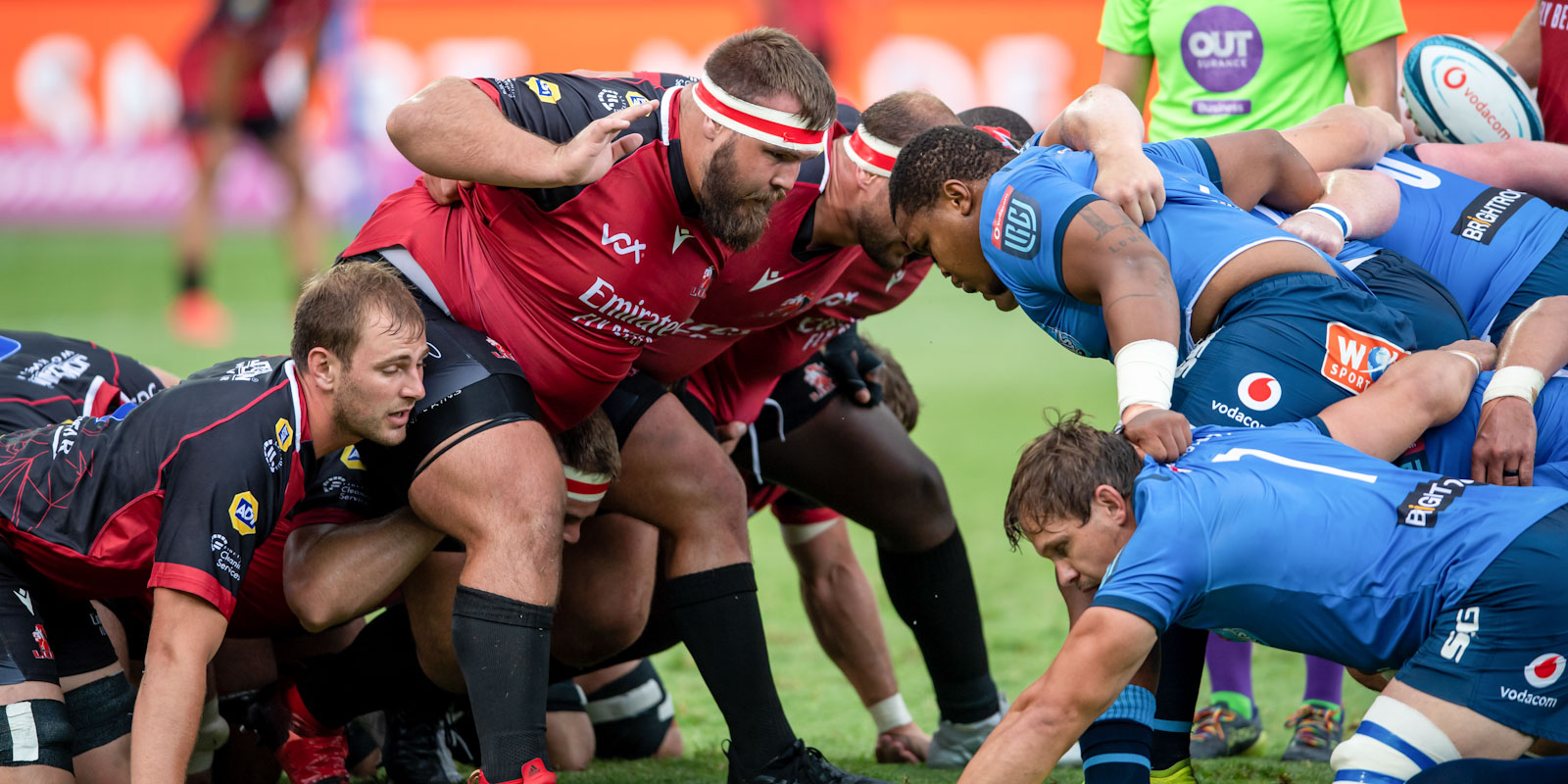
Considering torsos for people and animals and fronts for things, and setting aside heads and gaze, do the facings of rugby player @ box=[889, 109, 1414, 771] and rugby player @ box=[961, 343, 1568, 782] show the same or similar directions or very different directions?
same or similar directions

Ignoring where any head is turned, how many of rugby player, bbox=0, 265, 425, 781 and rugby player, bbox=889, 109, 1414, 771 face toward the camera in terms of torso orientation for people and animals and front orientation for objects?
0

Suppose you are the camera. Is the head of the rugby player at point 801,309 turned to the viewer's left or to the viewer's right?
to the viewer's right

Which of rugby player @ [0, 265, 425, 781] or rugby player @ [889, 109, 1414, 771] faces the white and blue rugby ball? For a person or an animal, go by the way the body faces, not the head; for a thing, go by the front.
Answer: rugby player @ [0, 265, 425, 781]

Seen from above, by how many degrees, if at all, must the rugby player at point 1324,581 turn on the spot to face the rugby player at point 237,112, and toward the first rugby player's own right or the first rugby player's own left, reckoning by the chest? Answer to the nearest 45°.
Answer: approximately 45° to the first rugby player's own right

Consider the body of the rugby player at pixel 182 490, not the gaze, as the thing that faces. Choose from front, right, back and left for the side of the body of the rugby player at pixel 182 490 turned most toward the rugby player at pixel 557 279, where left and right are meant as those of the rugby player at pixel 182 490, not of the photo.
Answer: front

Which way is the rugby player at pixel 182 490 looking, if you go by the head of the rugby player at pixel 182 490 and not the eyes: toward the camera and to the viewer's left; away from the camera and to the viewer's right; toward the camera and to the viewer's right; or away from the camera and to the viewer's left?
toward the camera and to the viewer's right

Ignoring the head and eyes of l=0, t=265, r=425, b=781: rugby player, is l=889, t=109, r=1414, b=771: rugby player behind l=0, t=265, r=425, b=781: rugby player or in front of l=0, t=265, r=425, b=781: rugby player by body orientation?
in front

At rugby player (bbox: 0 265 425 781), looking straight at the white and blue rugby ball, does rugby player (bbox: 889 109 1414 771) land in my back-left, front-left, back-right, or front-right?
front-right

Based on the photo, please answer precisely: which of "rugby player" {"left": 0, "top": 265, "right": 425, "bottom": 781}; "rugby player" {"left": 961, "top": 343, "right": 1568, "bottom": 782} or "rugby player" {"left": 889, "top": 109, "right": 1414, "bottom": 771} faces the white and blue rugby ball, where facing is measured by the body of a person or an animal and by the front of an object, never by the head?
"rugby player" {"left": 0, "top": 265, "right": 425, "bottom": 781}

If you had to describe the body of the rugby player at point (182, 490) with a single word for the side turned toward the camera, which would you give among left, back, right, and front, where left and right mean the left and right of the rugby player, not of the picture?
right

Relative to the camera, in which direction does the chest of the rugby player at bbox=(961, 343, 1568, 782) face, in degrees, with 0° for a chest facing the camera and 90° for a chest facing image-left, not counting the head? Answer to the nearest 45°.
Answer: approximately 90°

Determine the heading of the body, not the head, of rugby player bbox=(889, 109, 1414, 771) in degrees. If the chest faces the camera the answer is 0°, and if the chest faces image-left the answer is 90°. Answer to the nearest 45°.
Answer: approximately 90°

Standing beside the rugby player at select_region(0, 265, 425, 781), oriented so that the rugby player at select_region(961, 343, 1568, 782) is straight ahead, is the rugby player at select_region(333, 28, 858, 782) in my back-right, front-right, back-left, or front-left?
front-left

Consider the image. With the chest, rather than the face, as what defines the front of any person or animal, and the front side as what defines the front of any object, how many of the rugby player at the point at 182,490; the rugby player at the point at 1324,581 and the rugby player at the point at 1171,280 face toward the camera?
0

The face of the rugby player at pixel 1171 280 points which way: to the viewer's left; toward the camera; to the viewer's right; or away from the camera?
to the viewer's left

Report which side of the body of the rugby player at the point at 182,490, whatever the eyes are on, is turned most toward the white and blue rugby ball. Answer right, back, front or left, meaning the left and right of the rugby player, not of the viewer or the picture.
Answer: front
